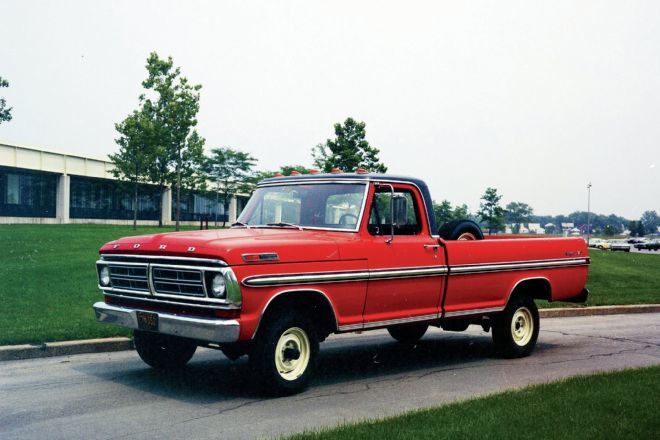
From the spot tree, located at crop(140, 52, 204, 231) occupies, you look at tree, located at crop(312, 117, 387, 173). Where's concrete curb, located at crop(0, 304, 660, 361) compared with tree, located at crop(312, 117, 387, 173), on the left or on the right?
right

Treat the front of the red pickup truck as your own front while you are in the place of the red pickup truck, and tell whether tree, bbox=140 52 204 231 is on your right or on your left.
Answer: on your right

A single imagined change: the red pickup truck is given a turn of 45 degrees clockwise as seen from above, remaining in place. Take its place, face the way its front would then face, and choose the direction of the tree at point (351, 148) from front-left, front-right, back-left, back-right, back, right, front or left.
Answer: right

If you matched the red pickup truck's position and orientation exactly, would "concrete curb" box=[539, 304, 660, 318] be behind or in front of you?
behind

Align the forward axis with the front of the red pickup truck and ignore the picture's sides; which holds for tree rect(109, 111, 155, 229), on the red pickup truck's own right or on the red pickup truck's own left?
on the red pickup truck's own right

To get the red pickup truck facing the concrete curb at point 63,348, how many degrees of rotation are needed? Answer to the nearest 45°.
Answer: approximately 45° to its right

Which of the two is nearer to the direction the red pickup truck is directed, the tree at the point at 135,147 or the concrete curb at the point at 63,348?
the concrete curb

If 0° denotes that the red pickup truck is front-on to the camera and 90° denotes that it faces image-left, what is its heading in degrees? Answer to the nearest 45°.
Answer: approximately 45°
